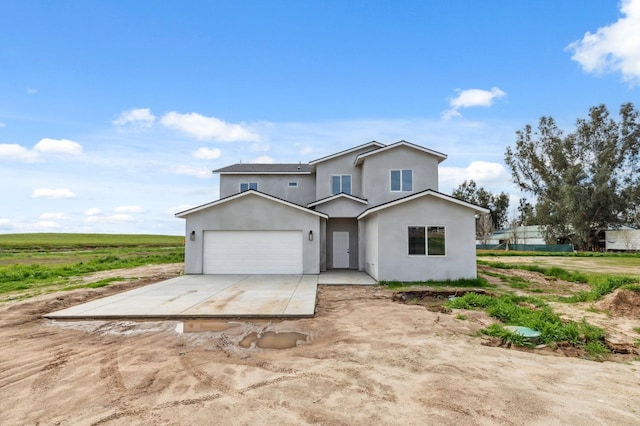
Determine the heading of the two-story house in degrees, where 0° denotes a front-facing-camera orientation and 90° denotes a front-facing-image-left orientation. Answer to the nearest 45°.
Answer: approximately 0°

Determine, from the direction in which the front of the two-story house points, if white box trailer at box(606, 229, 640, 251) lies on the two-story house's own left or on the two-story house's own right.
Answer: on the two-story house's own left

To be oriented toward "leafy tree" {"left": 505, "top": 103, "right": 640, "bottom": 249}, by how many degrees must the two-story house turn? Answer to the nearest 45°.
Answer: approximately 135° to its left

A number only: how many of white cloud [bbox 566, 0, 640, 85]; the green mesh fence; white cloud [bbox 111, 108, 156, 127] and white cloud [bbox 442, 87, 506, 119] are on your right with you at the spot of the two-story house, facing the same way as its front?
1

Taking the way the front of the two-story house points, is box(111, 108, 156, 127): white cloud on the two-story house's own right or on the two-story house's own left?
on the two-story house's own right

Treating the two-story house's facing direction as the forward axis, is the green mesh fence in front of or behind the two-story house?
behind

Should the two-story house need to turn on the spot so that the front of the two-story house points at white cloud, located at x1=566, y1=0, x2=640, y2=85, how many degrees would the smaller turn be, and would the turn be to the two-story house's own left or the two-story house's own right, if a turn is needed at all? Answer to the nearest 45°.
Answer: approximately 90° to the two-story house's own left

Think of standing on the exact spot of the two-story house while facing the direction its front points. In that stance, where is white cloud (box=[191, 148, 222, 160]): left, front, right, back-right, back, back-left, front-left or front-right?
back-right

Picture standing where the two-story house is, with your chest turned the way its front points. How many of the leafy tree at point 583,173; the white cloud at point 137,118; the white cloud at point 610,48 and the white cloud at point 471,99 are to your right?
1
